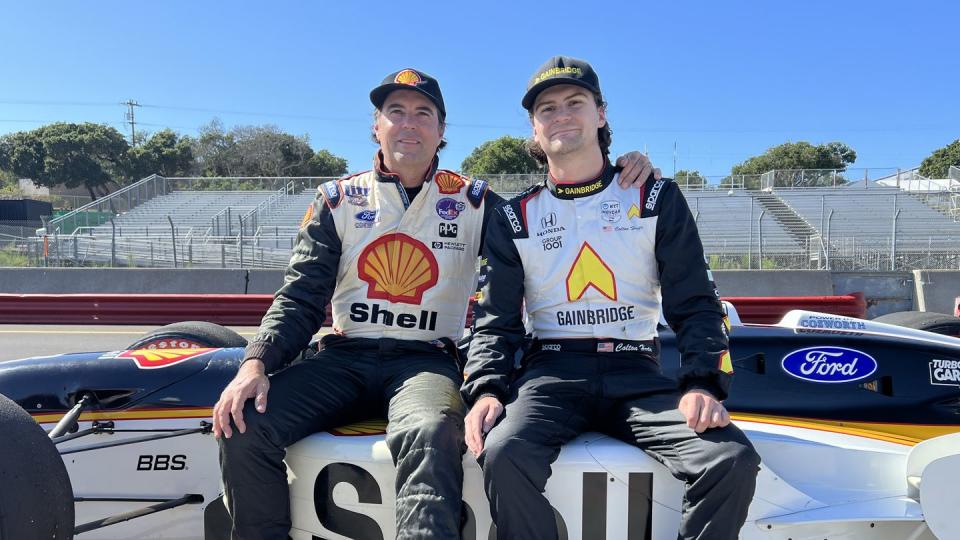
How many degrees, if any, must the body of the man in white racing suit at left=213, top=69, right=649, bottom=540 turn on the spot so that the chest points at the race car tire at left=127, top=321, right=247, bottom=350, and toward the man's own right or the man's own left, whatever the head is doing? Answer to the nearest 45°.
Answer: approximately 135° to the man's own right

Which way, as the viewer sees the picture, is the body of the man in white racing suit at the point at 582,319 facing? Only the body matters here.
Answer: toward the camera

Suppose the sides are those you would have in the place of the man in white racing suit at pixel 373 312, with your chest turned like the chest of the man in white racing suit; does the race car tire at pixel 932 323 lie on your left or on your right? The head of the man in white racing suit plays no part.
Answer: on your left

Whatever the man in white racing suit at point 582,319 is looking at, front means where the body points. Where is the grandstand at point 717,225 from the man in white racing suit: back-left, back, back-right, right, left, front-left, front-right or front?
back

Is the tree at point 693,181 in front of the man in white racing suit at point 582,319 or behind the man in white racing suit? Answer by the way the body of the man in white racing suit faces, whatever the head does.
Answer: behind

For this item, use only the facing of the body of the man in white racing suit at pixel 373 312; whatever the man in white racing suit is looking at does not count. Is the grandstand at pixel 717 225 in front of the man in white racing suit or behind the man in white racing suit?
behind

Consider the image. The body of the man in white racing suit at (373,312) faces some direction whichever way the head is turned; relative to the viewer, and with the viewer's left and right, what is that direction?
facing the viewer

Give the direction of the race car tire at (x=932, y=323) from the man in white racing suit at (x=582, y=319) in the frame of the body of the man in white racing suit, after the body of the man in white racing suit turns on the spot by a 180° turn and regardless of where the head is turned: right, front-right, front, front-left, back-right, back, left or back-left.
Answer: front-right

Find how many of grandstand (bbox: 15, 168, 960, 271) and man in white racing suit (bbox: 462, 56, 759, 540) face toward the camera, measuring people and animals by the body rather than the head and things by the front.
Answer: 2

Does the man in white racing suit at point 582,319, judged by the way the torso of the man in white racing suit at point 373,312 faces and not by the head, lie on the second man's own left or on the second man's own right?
on the second man's own left

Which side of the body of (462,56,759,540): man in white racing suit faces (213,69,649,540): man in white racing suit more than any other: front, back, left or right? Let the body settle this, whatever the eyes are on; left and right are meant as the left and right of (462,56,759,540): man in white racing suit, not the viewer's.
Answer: right

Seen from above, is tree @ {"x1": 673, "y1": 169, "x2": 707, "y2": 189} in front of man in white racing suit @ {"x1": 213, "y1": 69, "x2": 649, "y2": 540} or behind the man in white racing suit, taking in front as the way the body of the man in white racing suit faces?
behind
